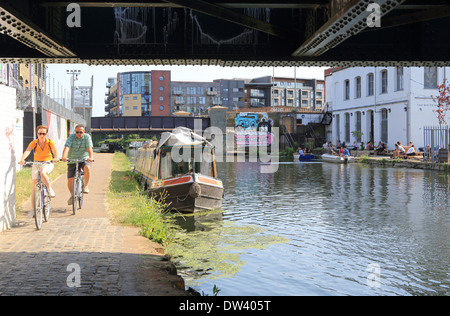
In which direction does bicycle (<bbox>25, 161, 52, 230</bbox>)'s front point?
toward the camera

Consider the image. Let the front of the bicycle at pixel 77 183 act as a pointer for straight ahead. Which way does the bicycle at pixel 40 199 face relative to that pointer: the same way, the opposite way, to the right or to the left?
the same way

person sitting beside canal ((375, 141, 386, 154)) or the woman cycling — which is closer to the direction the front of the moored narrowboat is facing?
the woman cycling

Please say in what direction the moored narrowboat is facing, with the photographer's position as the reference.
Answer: facing the viewer and to the right of the viewer

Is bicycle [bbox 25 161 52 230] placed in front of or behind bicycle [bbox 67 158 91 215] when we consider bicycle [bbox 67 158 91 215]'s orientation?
in front

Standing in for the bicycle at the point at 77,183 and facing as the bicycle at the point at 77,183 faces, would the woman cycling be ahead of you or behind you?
ahead

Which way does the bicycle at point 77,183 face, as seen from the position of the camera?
facing the viewer

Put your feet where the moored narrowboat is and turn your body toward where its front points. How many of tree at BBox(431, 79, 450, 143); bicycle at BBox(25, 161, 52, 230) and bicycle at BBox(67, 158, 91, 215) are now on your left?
1

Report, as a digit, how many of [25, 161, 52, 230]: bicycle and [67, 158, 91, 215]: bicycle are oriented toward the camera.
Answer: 2

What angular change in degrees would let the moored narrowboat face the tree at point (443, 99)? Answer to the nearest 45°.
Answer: approximately 90° to its left

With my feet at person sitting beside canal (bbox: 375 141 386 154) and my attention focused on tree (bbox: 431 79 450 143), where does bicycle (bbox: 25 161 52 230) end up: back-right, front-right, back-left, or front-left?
front-right

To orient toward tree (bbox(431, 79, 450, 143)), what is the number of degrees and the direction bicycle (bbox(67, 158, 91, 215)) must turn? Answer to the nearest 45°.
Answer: approximately 135° to its left

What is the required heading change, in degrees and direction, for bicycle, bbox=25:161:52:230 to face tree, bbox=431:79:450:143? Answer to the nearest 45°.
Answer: approximately 135° to its left

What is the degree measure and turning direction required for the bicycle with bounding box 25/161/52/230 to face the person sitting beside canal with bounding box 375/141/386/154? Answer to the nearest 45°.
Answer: approximately 135° to its left
